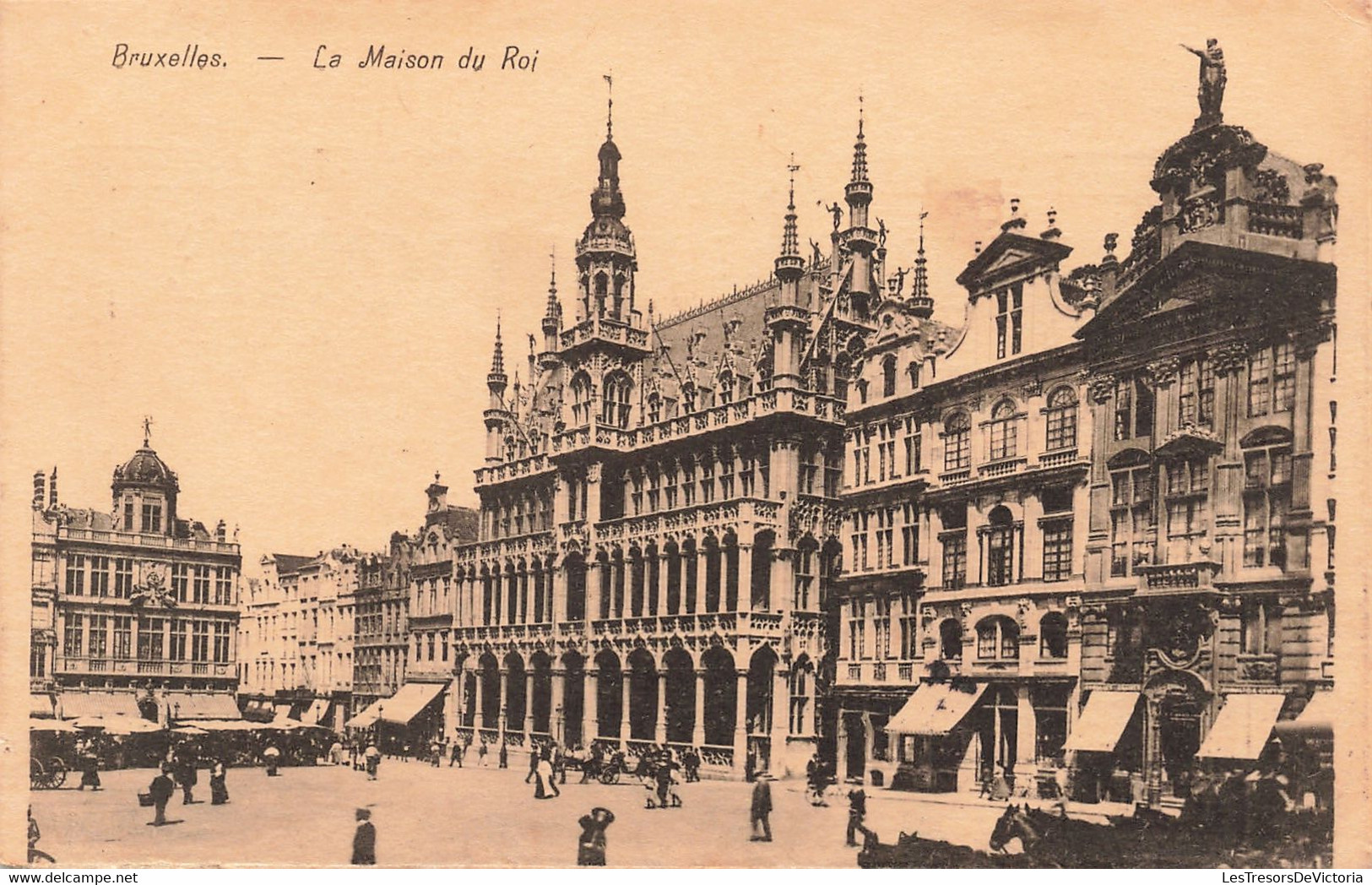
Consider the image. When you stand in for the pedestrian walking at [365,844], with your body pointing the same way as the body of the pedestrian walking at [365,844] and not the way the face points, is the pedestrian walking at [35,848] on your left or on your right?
on your left

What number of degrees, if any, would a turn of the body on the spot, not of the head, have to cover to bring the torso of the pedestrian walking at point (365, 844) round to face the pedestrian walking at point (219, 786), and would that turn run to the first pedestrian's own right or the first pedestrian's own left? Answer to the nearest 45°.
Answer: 0° — they already face them

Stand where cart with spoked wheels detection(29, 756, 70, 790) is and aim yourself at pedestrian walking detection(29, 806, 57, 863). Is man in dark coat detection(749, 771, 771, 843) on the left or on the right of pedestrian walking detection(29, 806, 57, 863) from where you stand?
left

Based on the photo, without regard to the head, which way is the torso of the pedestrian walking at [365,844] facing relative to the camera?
away from the camera

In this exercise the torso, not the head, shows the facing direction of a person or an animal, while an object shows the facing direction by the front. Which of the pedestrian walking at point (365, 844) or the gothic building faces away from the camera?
the pedestrian walking

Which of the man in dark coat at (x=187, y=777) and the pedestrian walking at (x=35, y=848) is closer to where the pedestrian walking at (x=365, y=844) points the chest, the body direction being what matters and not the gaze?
the man in dark coat

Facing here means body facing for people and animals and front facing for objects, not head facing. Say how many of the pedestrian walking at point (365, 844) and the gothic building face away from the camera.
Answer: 1
